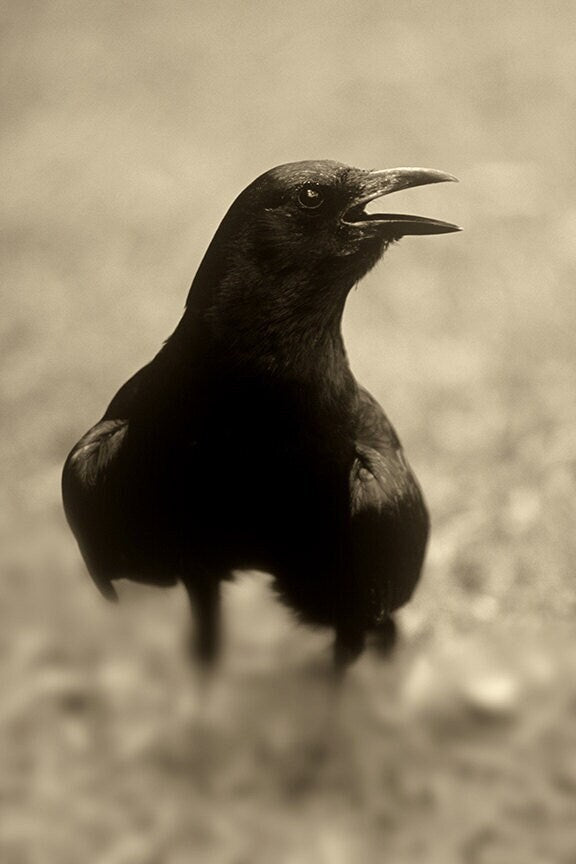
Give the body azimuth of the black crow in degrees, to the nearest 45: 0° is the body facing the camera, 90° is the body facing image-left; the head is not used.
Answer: approximately 0°

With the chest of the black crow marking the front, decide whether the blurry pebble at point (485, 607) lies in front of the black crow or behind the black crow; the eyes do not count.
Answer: behind
